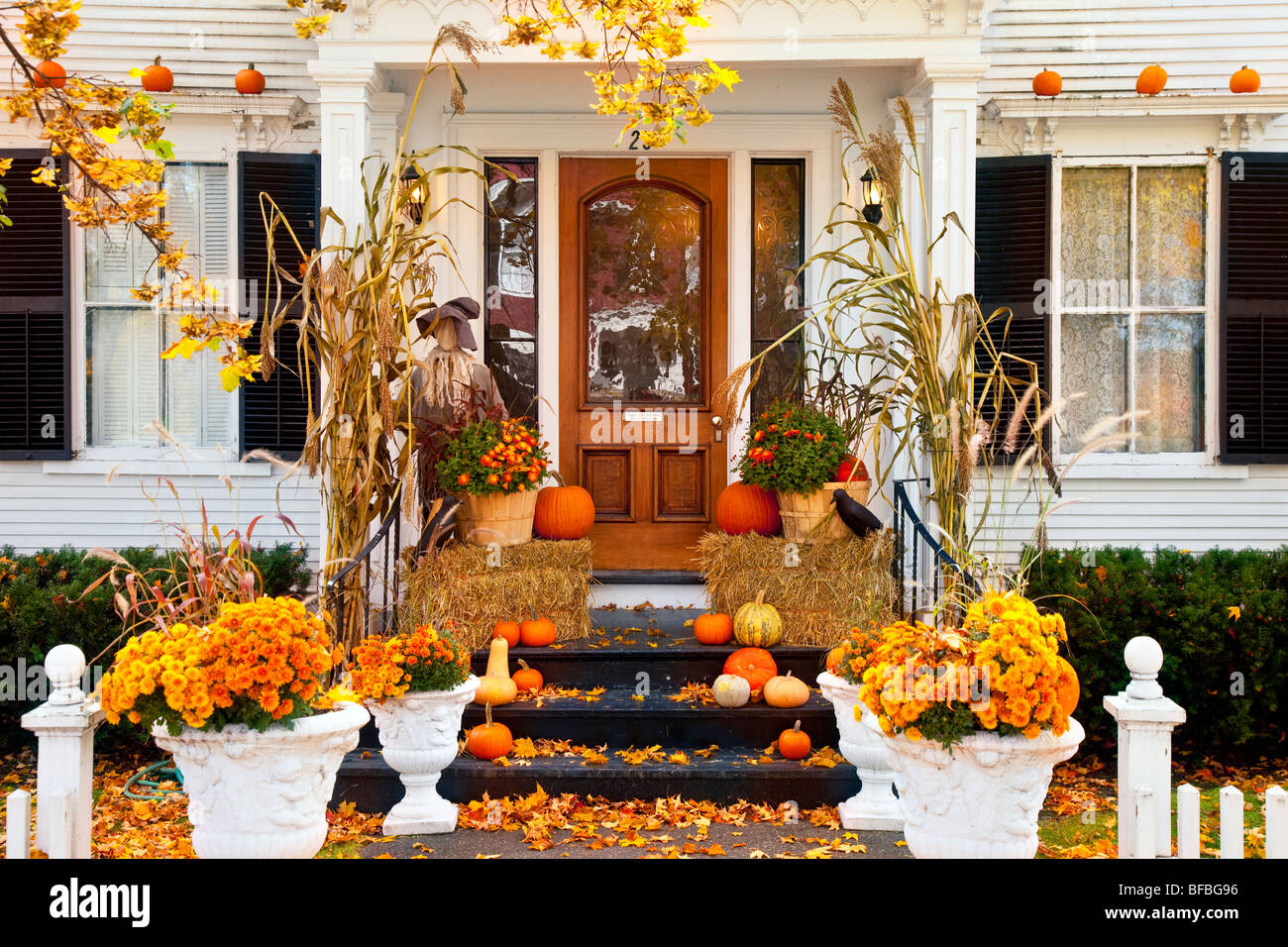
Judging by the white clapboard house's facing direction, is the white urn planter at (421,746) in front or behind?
in front

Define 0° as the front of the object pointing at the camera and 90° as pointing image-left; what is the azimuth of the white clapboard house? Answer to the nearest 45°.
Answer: approximately 0°

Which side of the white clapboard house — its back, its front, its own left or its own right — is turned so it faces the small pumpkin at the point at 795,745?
front
